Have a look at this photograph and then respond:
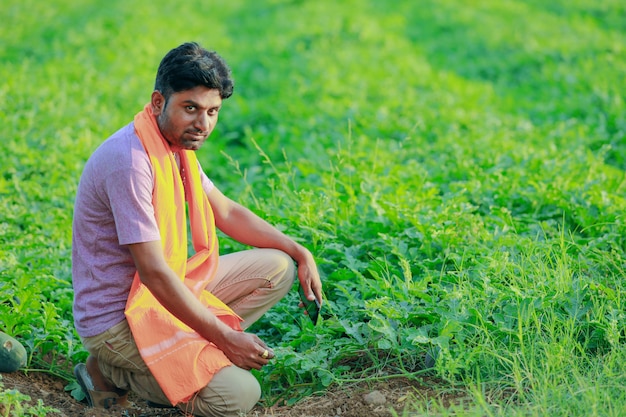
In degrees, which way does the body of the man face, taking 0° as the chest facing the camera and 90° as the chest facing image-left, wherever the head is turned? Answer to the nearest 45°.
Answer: approximately 315°
